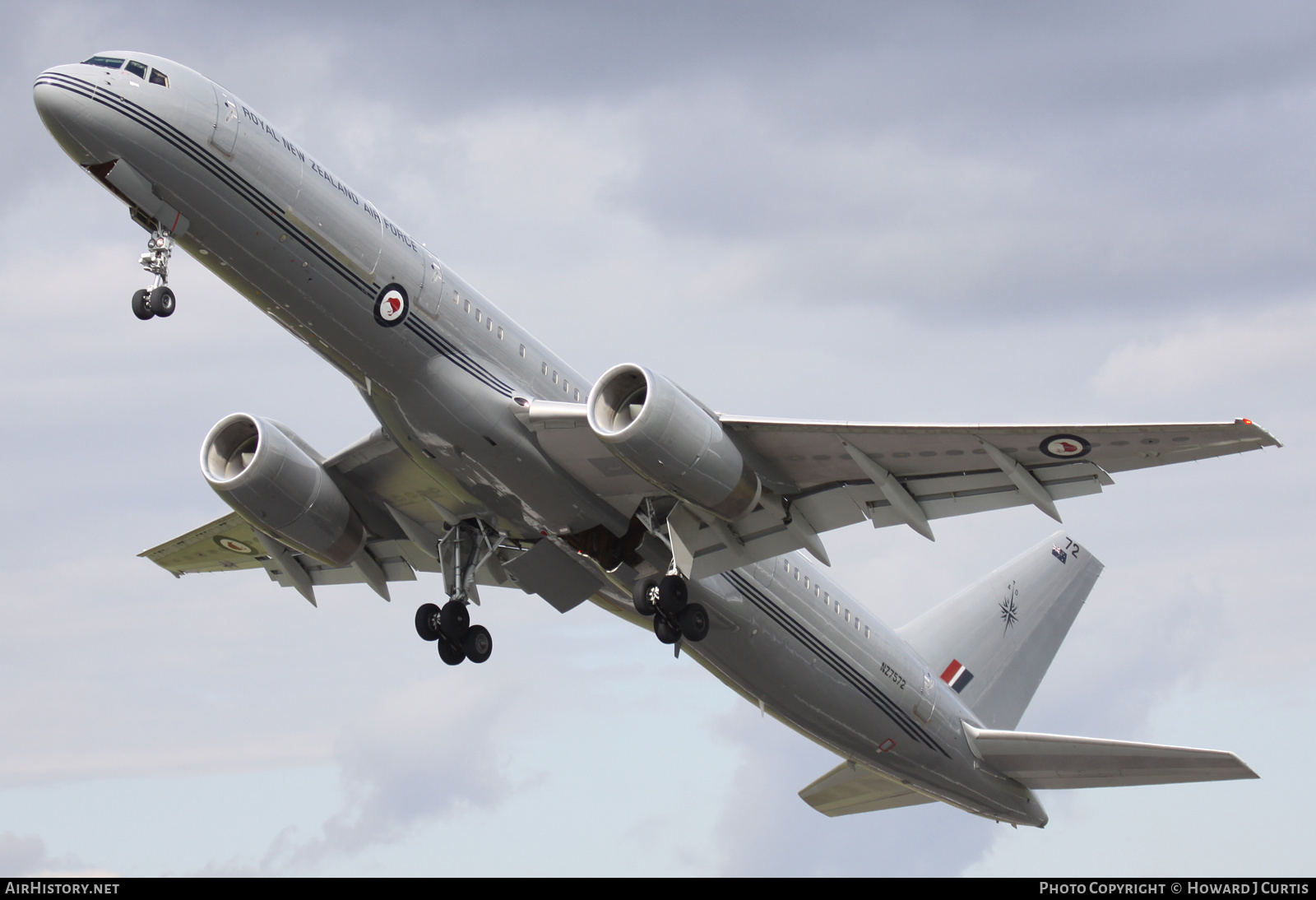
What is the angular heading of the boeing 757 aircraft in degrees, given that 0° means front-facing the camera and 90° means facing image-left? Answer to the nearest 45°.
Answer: approximately 45°
